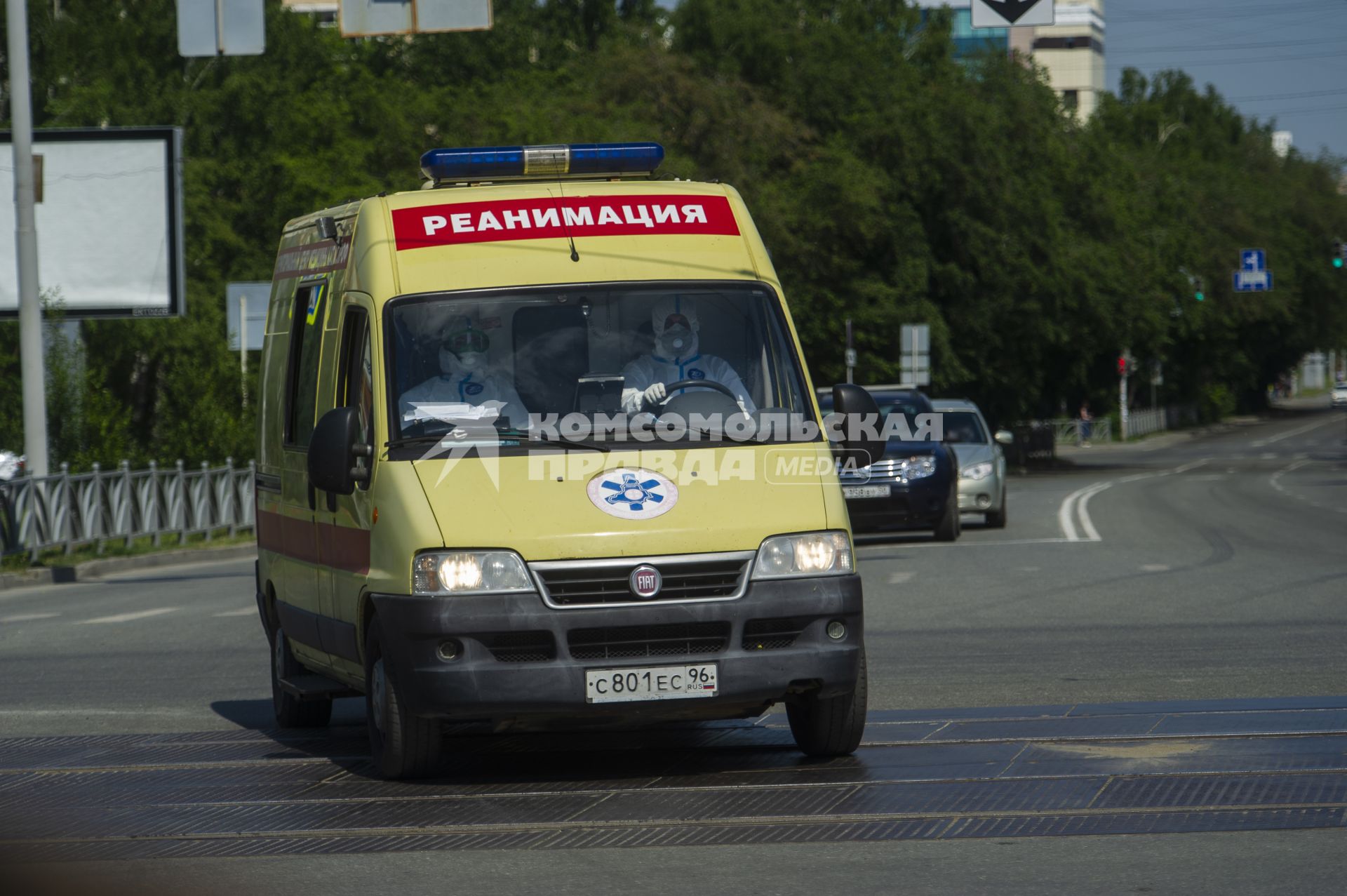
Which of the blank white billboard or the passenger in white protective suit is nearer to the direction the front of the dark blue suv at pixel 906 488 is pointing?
the passenger in white protective suit

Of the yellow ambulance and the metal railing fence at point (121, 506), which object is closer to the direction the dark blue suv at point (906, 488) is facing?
the yellow ambulance

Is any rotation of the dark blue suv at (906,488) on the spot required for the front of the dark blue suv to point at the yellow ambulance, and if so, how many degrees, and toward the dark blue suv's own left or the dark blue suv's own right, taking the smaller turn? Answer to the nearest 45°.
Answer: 0° — it already faces it

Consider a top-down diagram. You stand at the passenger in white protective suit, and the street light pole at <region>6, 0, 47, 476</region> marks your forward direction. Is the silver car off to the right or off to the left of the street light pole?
right

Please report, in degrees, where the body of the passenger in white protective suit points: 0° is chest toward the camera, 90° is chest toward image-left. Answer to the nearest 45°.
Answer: approximately 0°
